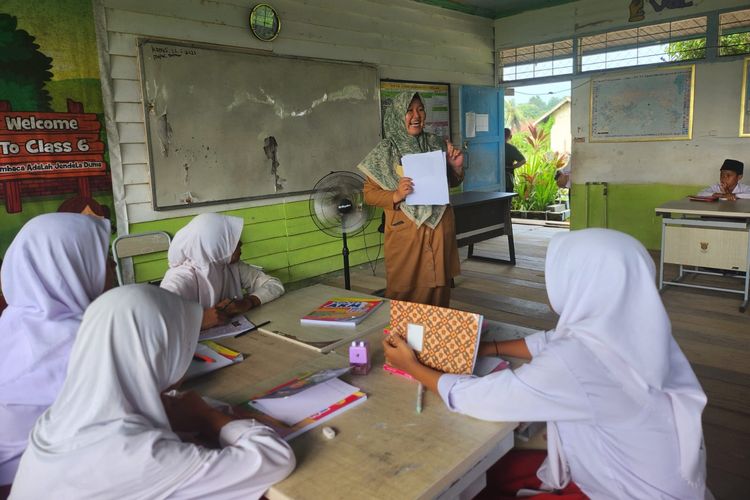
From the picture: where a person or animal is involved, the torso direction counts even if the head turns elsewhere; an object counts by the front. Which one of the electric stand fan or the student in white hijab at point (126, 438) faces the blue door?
the student in white hijab

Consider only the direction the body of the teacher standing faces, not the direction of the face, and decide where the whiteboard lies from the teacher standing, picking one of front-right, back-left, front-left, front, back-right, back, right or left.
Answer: back

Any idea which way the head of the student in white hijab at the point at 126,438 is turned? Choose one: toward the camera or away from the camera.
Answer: away from the camera

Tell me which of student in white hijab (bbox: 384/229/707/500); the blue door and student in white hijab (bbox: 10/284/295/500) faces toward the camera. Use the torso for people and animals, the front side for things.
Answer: the blue door

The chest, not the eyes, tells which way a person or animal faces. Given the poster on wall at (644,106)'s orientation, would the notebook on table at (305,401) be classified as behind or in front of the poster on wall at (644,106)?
in front

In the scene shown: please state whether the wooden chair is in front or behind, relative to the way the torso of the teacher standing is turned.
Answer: behind

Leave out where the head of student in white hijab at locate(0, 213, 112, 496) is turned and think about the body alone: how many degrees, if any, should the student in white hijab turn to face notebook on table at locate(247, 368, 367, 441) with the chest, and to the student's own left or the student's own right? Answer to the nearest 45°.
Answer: approximately 90° to the student's own right

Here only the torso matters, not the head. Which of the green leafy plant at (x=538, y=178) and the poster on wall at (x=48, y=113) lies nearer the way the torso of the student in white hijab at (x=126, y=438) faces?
the green leafy plant

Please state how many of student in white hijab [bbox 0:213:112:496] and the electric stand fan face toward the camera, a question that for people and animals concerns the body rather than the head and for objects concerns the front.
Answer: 1

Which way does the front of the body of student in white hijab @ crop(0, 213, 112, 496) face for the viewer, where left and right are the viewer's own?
facing away from the viewer and to the right of the viewer

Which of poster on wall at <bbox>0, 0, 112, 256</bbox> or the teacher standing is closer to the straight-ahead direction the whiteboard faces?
the teacher standing

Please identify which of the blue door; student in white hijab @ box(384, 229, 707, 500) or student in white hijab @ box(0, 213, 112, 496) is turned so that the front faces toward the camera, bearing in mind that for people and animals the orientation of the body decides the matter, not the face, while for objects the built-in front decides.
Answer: the blue door

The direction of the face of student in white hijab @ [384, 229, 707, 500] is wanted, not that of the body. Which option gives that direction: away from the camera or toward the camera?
away from the camera

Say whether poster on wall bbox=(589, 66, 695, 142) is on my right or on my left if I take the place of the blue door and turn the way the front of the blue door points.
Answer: on my left

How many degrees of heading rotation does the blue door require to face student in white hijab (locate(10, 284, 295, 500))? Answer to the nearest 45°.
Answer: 0° — it already faces them

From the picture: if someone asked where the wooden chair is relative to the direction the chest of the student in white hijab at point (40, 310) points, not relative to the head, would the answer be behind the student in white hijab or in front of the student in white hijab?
in front
